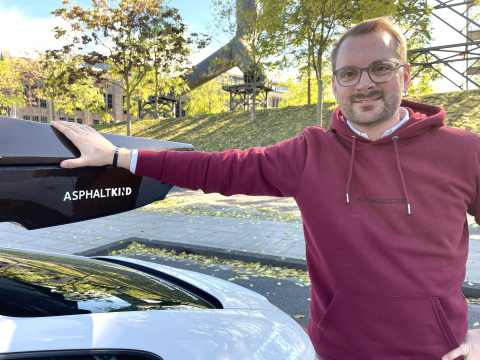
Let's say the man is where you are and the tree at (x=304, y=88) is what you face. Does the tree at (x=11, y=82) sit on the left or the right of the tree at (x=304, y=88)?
left

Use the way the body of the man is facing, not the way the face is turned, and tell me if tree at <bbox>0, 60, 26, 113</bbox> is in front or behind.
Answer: behind

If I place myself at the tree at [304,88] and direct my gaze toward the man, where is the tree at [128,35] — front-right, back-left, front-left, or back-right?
front-right

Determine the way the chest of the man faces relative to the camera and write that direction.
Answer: toward the camera

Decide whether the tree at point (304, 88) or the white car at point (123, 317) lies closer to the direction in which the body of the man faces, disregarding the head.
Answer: the white car

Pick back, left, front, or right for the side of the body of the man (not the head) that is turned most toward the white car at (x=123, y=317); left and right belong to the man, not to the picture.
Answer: right

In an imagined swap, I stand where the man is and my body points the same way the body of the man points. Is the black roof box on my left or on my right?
on my right

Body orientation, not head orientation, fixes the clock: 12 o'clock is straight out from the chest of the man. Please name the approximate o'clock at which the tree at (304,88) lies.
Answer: The tree is roughly at 6 o'clock from the man.

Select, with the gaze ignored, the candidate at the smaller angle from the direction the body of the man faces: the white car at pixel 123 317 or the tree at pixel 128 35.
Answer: the white car

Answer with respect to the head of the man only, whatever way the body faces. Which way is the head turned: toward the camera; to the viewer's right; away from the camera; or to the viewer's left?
toward the camera

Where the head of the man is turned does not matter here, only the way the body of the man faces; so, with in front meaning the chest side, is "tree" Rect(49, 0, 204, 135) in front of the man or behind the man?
behind
